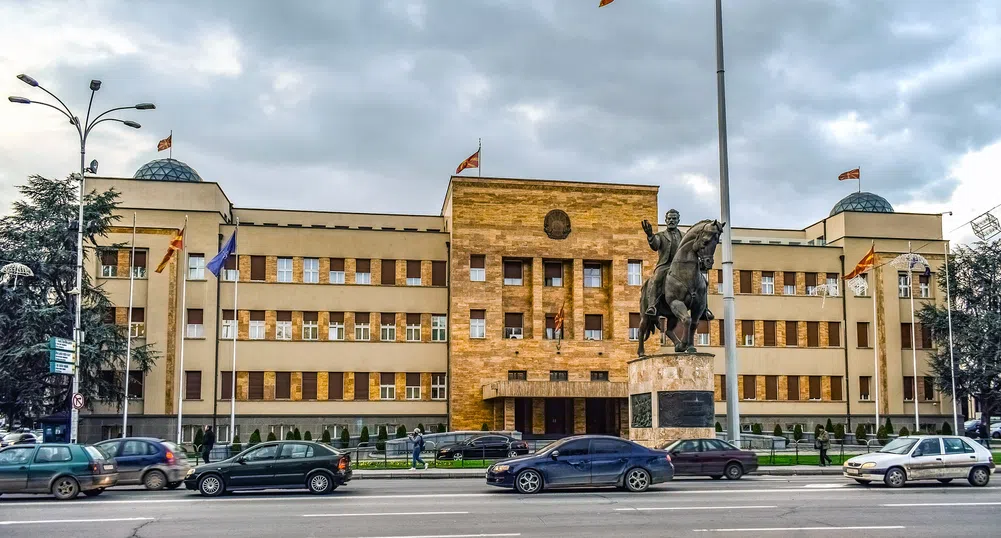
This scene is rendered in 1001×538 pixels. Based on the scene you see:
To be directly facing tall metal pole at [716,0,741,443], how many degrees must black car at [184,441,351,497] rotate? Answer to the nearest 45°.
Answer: approximately 180°

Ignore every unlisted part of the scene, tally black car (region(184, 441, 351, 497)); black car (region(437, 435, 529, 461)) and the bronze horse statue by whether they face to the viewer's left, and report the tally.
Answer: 2

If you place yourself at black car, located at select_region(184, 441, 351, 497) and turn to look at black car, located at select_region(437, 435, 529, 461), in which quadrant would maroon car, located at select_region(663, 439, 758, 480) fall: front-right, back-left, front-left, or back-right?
front-right

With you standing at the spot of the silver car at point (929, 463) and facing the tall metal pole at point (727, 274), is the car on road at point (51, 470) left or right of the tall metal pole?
left

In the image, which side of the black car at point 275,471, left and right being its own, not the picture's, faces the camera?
left

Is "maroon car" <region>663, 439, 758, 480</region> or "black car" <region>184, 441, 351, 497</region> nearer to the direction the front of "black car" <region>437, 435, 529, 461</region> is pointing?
the black car

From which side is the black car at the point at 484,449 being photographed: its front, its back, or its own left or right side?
left

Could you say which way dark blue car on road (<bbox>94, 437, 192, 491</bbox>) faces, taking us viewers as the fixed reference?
facing away from the viewer and to the left of the viewer

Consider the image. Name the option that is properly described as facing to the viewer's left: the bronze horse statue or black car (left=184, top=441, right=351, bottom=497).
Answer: the black car
